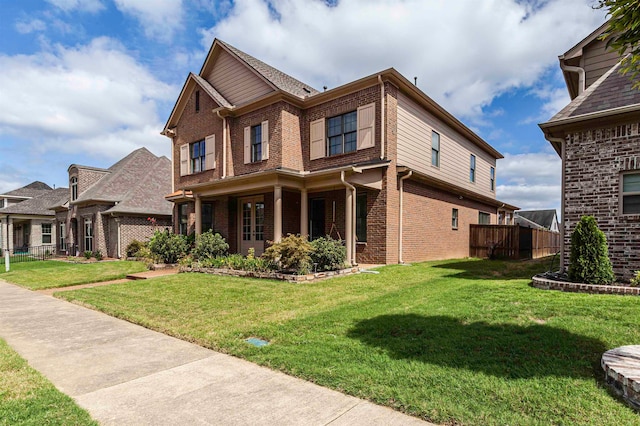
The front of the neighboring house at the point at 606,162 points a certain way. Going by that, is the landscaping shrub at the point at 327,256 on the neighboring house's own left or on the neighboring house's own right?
on the neighboring house's own right

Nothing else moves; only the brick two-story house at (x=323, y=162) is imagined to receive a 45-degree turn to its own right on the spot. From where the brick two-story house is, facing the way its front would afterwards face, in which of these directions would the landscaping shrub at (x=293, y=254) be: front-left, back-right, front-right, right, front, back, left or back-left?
left

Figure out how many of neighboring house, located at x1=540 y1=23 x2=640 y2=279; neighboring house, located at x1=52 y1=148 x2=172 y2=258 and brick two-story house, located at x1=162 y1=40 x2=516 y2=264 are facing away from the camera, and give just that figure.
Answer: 0

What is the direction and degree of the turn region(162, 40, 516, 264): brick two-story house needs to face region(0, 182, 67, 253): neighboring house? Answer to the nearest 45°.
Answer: approximately 90° to its right

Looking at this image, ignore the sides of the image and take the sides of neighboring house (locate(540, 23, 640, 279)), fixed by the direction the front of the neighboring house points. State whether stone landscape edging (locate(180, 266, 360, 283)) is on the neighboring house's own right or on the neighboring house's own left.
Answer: on the neighboring house's own right

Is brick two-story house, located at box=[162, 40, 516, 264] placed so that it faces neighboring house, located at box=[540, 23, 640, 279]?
no

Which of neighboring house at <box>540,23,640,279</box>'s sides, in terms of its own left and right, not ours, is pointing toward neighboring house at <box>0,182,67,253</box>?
right

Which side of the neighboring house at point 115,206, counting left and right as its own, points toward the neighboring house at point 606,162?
left

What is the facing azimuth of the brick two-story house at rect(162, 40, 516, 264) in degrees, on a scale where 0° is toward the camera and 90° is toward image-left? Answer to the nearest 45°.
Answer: approximately 45°

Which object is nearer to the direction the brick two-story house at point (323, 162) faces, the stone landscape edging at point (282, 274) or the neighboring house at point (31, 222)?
the stone landscape edging

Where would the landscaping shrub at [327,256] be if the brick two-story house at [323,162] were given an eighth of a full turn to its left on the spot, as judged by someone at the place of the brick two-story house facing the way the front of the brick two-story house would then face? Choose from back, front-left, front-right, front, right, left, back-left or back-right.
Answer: front

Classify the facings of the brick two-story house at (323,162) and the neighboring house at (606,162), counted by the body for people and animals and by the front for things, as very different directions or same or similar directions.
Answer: same or similar directions

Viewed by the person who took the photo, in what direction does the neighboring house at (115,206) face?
facing the viewer and to the left of the viewer

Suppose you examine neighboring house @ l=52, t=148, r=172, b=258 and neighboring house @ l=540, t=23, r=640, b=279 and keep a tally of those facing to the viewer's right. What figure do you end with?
0

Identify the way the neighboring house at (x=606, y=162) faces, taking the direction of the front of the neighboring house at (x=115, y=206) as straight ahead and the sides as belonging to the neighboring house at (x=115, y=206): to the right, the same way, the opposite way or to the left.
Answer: the same way

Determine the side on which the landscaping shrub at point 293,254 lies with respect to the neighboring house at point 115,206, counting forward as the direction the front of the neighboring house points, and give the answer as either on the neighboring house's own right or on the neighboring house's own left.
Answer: on the neighboring house's own left

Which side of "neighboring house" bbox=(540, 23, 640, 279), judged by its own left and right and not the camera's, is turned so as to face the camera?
front
